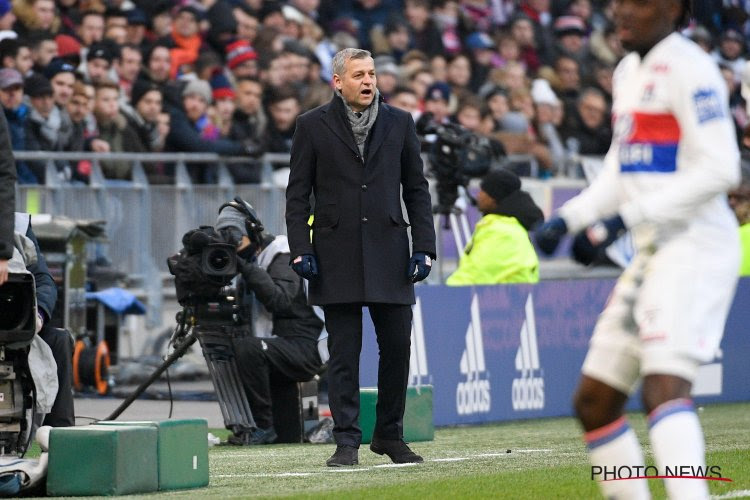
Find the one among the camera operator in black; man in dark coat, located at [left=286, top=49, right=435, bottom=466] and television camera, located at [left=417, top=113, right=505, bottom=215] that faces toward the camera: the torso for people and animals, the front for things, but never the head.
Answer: the man in dark coat

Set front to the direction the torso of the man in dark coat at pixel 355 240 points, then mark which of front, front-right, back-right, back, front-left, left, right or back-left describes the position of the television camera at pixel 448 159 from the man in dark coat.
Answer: back

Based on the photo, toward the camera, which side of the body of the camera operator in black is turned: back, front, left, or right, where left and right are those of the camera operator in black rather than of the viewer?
left

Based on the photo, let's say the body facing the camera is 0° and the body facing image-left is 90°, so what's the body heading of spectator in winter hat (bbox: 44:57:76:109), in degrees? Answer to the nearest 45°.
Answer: approximately 315°

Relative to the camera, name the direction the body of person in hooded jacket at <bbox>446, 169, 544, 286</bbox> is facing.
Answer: to the viewer's left

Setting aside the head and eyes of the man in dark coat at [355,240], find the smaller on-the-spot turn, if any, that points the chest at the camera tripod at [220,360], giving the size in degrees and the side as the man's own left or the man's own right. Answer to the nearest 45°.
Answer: approximately 135° to the man's own right

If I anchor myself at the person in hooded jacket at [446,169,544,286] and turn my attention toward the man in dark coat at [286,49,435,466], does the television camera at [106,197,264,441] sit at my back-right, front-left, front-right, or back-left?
front-right

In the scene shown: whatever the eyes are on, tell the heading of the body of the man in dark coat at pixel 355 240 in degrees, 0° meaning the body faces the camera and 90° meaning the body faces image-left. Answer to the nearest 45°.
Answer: approximately 0°

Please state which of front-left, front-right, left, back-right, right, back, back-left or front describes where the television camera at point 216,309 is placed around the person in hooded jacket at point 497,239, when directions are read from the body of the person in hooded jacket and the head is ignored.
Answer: front-left

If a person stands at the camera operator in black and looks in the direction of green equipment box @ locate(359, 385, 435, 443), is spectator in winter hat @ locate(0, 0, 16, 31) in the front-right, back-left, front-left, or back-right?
back-left

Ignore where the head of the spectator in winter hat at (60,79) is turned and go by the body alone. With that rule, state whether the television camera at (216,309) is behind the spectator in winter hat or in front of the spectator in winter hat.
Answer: in front
